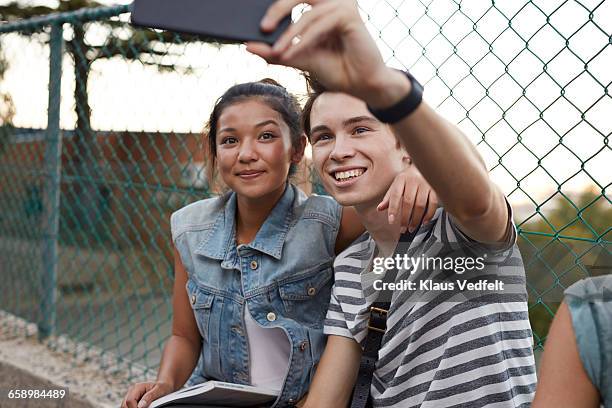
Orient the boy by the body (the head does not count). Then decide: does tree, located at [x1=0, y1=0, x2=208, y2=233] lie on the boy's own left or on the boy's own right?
on the boy's own right

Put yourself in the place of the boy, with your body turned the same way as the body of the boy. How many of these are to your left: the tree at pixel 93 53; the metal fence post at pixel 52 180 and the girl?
0

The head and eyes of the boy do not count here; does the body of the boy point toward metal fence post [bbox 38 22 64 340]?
no

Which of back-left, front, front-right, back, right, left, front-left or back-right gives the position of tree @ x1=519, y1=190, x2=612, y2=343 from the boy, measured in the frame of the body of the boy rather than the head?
back

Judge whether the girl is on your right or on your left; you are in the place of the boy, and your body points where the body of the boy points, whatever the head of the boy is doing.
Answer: on your right

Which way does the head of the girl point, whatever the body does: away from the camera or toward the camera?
toward the camera

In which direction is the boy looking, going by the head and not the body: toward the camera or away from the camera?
toward the camera

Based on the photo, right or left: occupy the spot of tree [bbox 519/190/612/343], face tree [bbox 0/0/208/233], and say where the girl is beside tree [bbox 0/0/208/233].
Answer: left
